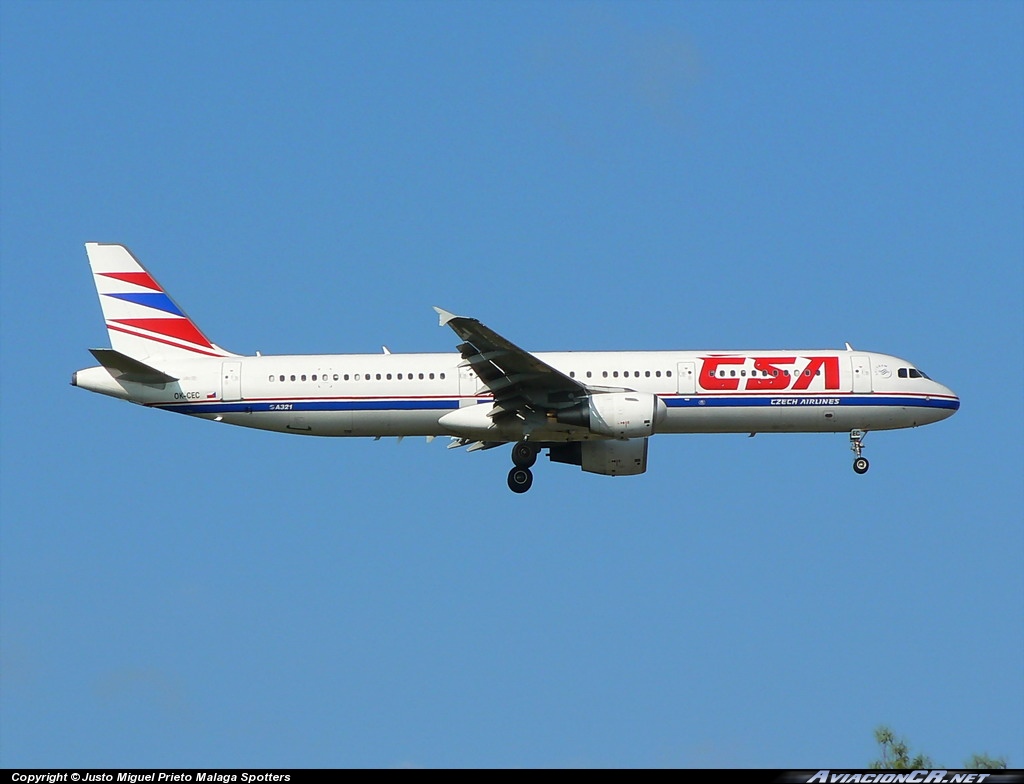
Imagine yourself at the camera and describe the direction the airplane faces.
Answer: facing to the right of the viewer
